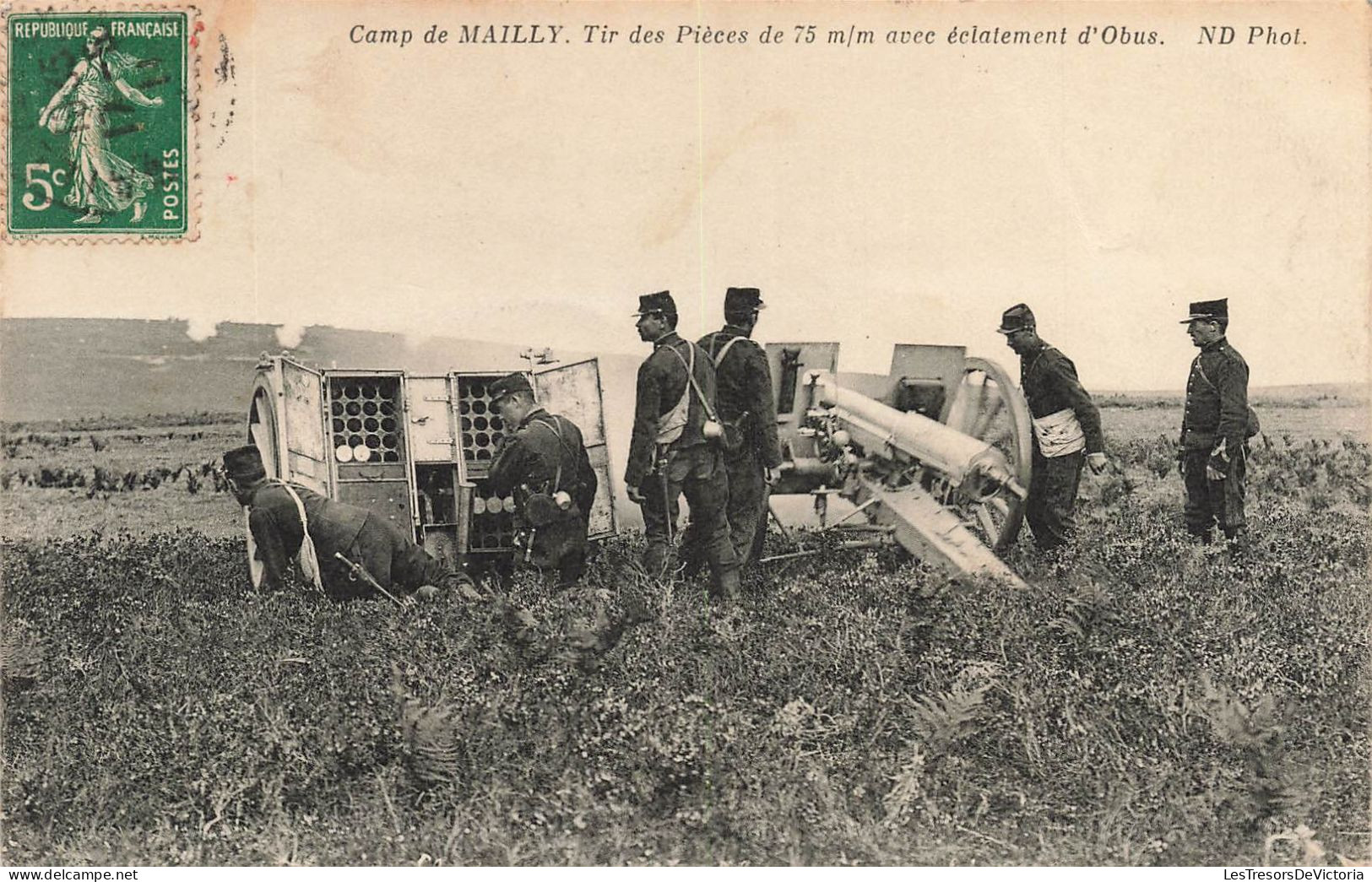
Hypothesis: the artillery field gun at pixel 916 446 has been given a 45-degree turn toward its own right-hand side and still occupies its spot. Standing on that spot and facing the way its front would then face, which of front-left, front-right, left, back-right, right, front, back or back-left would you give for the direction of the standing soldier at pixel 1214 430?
right

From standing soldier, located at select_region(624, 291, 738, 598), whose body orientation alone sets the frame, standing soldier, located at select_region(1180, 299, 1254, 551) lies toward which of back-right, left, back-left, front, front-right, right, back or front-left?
back-right

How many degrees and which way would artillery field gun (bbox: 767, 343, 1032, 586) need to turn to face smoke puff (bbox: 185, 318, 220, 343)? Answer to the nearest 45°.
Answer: approximately 45° to its left

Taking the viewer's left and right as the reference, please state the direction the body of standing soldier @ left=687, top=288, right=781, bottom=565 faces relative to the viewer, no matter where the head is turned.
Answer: facing away from the viewer and to the right of the viewer

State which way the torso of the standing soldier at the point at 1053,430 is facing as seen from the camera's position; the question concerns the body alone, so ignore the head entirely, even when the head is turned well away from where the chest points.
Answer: to the viewer's left

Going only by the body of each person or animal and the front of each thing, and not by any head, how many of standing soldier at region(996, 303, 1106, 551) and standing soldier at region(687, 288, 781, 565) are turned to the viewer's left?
1

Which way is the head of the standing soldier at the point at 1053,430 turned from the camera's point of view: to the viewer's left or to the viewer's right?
to the viewer's left
